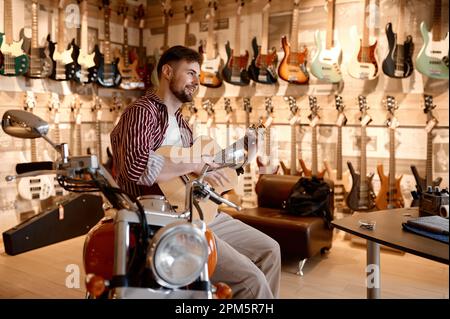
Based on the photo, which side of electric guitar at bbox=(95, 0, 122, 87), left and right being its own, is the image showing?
front

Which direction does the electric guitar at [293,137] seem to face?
toward the camera

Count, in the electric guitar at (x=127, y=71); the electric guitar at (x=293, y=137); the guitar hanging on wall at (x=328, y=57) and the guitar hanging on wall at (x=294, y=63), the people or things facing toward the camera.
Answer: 4

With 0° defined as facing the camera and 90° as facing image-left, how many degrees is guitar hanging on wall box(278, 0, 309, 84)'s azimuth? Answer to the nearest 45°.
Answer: approximately 0°

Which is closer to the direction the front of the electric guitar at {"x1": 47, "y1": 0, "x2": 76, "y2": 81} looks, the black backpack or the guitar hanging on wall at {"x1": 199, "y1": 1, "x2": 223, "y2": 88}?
the black backpack

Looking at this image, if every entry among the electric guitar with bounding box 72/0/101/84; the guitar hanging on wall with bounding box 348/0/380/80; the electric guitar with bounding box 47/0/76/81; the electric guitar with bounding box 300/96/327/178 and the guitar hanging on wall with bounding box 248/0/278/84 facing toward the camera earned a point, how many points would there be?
5

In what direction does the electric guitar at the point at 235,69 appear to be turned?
toward the camera

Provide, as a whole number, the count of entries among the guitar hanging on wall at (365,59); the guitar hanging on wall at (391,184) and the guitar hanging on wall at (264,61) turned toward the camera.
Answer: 3

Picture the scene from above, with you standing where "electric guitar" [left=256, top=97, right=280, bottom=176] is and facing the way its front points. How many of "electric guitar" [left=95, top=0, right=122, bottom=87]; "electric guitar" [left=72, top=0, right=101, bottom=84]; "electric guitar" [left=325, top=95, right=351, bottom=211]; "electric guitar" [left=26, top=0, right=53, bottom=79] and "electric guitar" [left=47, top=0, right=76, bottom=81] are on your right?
4

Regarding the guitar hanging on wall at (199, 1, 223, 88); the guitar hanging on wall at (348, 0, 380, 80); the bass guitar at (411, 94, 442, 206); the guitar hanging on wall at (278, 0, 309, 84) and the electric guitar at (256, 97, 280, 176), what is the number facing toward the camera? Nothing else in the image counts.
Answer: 5
